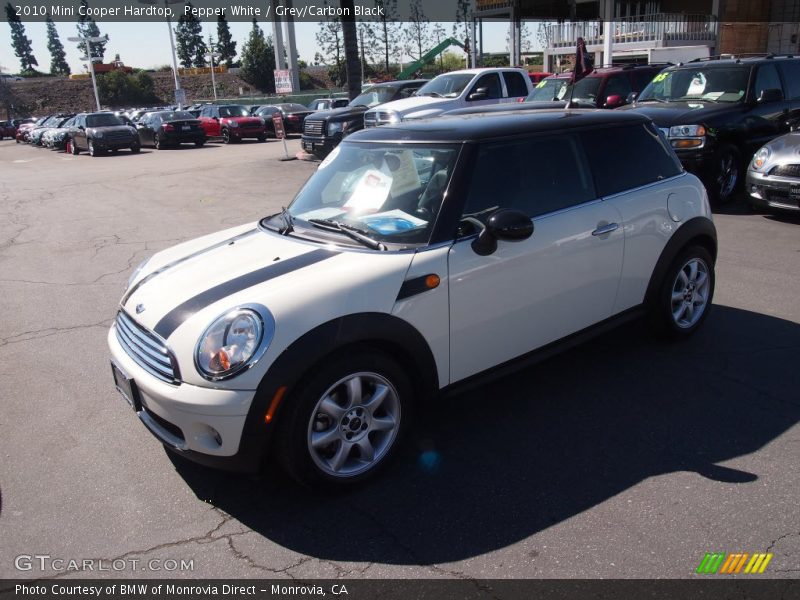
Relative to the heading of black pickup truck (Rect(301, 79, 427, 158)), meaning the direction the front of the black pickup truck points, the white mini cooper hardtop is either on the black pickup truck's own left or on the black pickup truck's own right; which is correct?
on the black pickup truck's own left

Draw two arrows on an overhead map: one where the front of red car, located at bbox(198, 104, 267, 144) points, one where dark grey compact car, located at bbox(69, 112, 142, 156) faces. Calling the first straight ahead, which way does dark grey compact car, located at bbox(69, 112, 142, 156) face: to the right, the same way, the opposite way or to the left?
the same way

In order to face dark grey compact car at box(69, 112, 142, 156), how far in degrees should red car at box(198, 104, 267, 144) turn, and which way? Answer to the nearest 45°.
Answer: approximately 90° to its right

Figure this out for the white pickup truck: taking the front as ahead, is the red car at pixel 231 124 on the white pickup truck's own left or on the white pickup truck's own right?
on the white pickup truck's own right

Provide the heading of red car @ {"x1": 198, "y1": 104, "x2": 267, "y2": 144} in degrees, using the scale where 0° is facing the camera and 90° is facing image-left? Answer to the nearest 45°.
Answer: approximately 315°

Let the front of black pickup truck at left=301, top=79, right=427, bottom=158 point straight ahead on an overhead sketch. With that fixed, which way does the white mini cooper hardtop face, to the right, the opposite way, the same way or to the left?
the same way

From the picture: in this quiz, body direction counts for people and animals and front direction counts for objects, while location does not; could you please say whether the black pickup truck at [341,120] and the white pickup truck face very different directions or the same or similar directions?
same or similar directions

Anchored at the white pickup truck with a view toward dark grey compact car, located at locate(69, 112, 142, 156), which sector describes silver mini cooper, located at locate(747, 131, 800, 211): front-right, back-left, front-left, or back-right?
back-left

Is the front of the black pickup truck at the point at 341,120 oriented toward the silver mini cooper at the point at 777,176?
no

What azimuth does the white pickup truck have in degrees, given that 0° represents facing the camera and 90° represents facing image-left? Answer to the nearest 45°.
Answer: approximately 45°

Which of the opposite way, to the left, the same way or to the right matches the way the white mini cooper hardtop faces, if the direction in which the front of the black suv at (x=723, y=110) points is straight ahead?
the same way

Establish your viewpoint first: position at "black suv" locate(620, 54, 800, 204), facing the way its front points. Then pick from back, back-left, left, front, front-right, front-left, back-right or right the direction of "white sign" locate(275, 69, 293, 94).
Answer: right

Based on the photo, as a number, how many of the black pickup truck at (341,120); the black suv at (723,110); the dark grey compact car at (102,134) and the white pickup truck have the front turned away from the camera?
0

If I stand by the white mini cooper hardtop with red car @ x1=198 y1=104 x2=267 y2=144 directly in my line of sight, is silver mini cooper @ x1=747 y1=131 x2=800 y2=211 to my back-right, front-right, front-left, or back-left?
front-right

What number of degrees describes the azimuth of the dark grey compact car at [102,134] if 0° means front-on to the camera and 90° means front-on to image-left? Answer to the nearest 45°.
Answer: approximately 315°

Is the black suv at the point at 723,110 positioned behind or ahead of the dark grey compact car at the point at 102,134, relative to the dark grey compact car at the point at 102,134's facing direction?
ahead
